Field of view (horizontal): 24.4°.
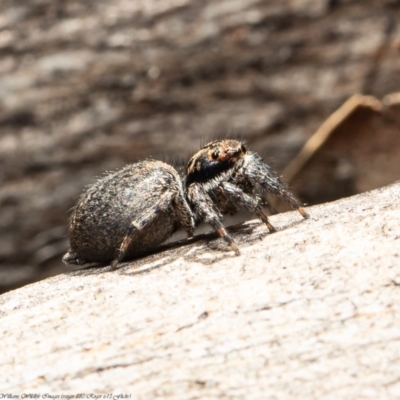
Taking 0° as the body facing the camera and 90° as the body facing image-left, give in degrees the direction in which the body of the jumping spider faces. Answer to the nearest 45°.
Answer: approximately 270°
